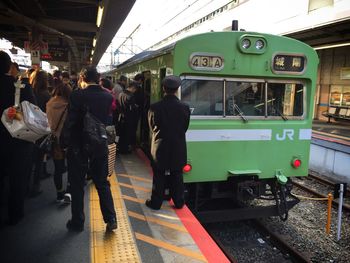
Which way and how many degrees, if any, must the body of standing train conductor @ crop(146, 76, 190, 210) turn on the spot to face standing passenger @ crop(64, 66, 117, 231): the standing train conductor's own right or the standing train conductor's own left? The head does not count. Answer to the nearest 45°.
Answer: approximately 135° to the standing train conductor's own left

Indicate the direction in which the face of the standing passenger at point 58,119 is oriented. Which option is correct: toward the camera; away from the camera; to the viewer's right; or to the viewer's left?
away from the camera

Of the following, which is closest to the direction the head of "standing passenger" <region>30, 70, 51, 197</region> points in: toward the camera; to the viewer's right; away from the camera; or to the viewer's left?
away from the camera

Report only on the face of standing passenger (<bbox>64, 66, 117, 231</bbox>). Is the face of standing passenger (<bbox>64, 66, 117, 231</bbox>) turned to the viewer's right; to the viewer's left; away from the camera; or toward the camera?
away from the camera

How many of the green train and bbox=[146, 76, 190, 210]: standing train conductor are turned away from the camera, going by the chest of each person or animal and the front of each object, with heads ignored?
1

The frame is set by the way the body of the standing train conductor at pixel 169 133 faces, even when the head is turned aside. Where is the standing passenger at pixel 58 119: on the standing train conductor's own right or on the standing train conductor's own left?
on the standing train conductor's own left

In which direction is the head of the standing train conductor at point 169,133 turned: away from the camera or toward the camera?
away from the camera

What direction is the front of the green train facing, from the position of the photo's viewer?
facing the viewer and to the right of the viewer

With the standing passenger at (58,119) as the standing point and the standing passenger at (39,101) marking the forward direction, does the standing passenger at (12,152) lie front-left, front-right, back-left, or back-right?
back-left

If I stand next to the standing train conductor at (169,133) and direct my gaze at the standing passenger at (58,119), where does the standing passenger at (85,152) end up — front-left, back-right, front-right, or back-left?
front-left

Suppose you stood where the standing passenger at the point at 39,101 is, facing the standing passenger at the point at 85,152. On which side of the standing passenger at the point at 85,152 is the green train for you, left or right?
left

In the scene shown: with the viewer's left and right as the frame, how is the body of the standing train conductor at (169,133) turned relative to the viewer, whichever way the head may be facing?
facing away from the viewer

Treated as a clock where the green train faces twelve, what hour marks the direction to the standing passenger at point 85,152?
The standing passenger is roughly at 3 o'clock from the green train.

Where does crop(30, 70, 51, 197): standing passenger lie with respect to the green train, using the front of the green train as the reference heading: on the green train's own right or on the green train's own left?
on the green train's own right
